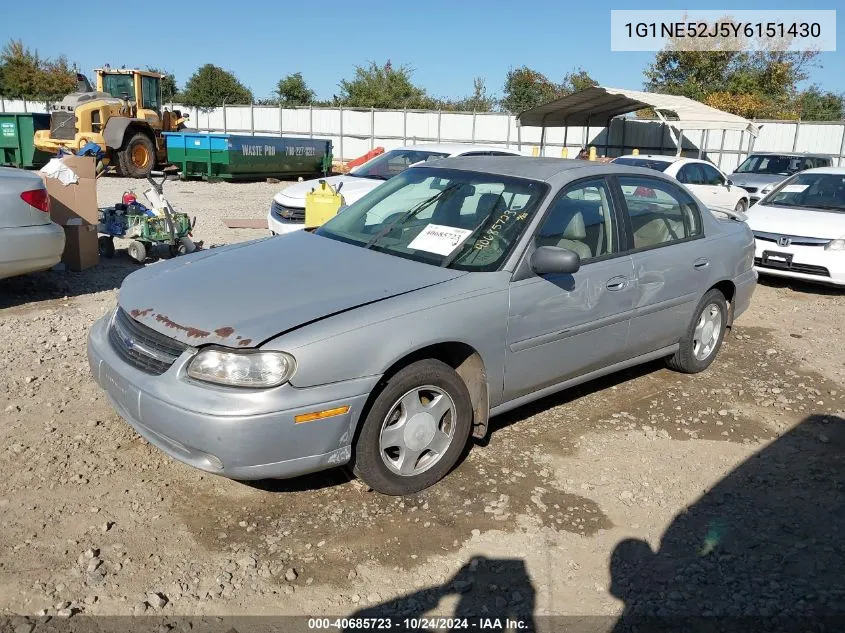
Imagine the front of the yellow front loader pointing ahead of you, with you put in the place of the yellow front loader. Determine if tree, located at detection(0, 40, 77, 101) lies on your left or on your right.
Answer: on your left

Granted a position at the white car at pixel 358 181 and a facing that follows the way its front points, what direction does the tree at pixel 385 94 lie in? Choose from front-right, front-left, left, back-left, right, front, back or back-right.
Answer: back-right

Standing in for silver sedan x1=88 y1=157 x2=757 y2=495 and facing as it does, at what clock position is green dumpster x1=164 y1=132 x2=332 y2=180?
The green dumpster is roughly at 4 o'clock from the silver sedan.

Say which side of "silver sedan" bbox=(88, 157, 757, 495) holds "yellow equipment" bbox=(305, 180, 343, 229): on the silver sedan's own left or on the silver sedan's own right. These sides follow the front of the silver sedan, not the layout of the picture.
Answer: on the silver sedan's own right

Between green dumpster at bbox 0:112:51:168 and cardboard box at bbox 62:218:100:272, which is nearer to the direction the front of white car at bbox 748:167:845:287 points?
the cardboard box

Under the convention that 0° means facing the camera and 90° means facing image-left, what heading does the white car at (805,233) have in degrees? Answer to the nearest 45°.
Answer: approximately 45°

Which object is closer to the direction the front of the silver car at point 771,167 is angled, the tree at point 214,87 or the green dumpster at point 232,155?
the green dumpster

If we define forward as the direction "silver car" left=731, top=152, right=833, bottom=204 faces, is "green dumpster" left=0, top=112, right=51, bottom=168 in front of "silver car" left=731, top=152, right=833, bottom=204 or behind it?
in front

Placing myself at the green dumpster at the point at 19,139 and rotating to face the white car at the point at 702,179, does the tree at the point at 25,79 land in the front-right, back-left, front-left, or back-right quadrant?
back-left

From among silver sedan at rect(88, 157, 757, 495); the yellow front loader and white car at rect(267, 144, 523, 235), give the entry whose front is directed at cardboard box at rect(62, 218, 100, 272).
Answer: the white car

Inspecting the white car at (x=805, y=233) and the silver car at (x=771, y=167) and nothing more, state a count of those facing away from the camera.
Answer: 0

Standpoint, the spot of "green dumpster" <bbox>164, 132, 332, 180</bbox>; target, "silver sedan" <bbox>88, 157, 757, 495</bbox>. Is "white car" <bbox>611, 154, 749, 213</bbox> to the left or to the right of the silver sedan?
left

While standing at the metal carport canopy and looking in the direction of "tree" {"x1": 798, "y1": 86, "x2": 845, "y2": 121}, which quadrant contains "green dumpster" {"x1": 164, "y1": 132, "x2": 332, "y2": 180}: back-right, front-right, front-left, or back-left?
back-left
